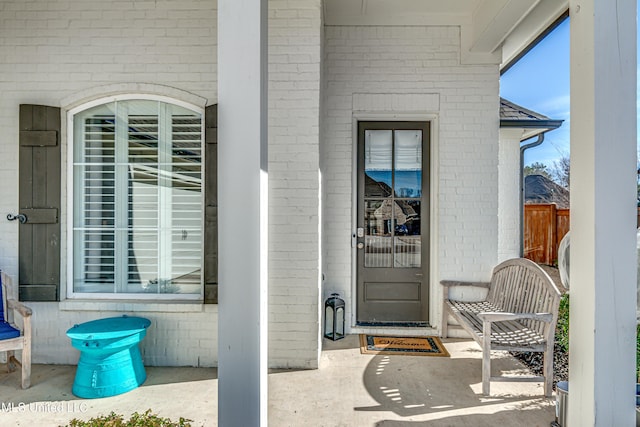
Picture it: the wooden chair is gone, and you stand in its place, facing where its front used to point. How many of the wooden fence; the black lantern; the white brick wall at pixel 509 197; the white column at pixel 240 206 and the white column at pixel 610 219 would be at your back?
0

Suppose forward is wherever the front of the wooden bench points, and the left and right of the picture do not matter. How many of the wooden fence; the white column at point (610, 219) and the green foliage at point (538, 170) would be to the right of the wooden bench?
2

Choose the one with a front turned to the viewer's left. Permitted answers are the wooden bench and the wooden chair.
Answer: the wooden bench

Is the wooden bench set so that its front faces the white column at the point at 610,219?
no

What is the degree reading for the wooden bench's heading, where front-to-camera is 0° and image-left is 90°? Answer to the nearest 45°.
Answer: approximately 90°

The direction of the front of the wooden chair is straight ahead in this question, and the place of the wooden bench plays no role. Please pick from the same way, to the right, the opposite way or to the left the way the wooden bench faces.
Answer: the opposite way

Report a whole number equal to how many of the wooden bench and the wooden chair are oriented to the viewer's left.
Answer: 1

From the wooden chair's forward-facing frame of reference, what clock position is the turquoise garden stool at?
The turquoise garden stool is roughly at 12 o'clock from the wooden chair.

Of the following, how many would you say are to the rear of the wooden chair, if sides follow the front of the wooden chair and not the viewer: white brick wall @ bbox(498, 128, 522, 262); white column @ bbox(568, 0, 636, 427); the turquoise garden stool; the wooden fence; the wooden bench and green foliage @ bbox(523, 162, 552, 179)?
0

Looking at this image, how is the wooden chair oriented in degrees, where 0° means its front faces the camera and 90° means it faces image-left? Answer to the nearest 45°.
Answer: approximately 315°

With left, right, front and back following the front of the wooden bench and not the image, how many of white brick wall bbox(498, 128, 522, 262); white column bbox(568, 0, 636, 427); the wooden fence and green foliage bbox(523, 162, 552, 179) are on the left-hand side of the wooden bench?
1

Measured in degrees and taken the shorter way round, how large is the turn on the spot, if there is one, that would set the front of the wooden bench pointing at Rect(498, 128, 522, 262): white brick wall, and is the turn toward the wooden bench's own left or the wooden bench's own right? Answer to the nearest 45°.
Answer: approximately 90° to the wooden bench's own right

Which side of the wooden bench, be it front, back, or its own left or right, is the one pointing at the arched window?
front

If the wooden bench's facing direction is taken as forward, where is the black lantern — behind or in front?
in front

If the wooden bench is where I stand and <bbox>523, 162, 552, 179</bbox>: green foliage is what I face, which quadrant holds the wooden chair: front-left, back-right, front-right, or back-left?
back-left

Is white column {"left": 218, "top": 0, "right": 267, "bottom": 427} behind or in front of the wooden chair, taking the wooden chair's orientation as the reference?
in front

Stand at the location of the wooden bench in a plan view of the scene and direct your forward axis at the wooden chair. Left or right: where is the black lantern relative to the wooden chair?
right
